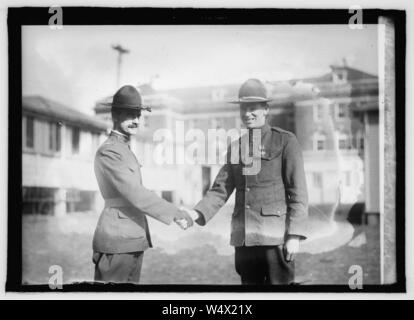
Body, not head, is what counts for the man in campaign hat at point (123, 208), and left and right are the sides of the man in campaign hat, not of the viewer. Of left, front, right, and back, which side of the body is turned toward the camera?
right

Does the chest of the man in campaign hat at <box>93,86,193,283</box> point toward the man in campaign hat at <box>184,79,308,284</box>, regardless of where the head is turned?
yes

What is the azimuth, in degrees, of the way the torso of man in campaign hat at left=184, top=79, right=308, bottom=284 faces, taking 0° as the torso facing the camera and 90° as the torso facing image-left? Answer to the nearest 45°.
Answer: approximately 45°
